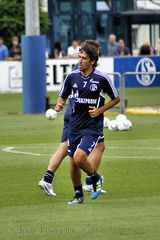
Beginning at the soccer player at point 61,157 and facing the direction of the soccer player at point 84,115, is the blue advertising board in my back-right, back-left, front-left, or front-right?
back-left

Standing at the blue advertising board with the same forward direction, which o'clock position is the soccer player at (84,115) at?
The soccer player is roughly at 12 o'clock from the blue advertising board.

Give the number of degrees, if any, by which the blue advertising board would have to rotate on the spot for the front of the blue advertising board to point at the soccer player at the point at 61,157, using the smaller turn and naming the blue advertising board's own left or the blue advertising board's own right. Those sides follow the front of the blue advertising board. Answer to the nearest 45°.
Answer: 0° — it already faces them

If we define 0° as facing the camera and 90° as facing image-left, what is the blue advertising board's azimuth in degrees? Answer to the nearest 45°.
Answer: approximately 0°

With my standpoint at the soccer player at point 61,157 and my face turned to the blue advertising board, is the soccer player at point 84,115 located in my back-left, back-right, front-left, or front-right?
back-right
